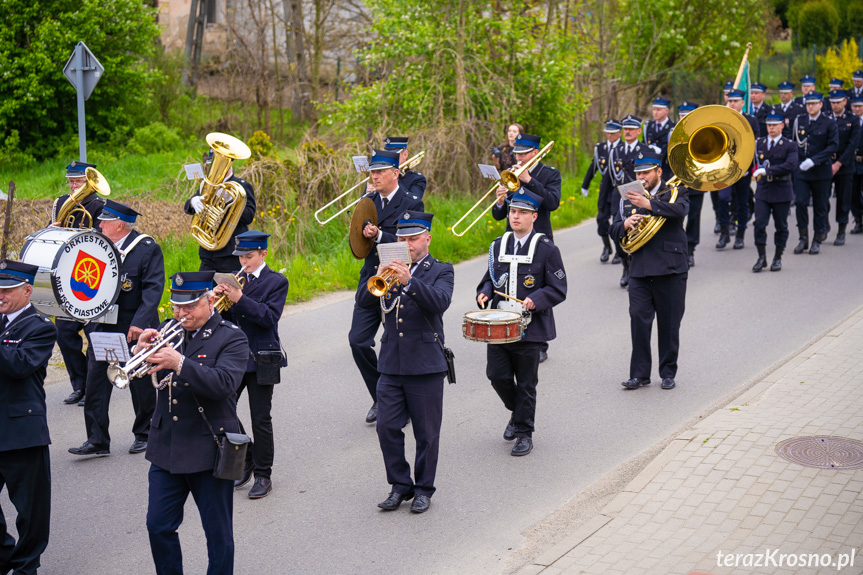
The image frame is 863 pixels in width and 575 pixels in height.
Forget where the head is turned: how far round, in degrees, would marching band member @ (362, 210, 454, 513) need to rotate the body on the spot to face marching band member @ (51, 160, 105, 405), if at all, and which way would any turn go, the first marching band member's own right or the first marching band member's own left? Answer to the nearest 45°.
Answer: approximately 90° to the first marching band member's own right

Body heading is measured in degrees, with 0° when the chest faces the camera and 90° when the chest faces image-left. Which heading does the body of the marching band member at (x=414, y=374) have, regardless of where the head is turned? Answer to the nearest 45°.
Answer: approximately 45°

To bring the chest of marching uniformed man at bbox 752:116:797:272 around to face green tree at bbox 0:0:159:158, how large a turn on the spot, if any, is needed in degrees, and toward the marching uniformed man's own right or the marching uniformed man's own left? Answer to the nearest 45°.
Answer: approximately 45° to the marching uniformed man's own right

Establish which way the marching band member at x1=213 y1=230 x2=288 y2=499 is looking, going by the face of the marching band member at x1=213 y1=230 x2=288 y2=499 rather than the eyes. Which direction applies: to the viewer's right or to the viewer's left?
to the viewer's left

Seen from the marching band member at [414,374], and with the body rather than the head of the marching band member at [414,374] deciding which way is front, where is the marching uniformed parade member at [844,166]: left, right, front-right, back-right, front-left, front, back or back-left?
back

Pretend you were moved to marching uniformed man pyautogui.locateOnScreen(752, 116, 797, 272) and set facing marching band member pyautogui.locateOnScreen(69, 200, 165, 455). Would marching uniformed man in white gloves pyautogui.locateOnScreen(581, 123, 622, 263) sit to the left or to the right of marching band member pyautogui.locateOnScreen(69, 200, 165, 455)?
right

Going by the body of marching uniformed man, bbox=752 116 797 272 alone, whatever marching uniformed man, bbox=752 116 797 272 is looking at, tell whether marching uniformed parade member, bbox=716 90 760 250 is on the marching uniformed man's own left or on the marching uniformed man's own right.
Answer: on the marching uniformed man's own right

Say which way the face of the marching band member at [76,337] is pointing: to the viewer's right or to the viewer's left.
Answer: to the viewer's left

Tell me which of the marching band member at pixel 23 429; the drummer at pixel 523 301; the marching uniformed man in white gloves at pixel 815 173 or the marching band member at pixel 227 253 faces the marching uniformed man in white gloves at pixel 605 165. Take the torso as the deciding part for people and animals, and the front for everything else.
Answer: the marching uniformed man in white gloves at pixel 815 173

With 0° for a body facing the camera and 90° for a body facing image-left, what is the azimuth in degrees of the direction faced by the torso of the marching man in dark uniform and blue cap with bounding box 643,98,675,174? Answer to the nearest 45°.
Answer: approximately 45°

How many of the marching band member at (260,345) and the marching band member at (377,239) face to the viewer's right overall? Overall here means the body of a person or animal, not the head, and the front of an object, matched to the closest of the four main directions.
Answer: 0

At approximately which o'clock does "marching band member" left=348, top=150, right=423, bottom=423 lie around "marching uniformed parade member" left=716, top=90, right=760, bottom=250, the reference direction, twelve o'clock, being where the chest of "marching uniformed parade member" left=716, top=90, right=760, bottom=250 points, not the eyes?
"marching band member" left=348, top=150, right=423, bottom=423 is roughly at 11 o'clock from "marching uniformed parade member" left=716, top=90, right=760, bottom=250.

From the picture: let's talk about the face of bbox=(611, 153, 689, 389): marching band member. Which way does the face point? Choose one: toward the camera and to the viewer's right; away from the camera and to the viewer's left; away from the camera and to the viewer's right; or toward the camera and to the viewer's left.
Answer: toward the camera and to the viewer's left
